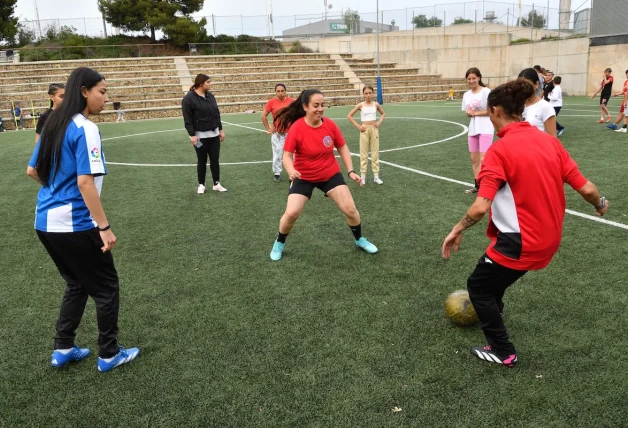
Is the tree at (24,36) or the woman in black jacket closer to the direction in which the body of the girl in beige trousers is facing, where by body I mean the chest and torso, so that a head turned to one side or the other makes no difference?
the woman in black jacket

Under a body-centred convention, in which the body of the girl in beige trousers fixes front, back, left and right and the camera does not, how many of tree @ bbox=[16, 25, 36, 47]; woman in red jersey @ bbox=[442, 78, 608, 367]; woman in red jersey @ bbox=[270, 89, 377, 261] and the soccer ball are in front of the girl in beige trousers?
3

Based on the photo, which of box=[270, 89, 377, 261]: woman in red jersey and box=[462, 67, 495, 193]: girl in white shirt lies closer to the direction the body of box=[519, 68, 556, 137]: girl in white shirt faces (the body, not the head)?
the woman in red jersey

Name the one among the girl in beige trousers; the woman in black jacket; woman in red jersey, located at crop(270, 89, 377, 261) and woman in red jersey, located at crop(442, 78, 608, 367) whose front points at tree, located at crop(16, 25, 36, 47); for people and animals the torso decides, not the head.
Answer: woman in red jersey, located at crop(442, 78, 608, 367)

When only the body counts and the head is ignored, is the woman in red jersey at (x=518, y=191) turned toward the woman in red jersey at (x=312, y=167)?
yes

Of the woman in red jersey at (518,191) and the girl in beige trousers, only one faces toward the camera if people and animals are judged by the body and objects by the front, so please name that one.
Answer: the girl in beige trousers

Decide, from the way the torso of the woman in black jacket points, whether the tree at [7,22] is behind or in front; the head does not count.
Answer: behind

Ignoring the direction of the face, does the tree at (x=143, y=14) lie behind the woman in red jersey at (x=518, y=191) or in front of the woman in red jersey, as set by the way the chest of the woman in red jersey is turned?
in front

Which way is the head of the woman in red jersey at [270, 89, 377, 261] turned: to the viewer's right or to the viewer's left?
to the viewer's right

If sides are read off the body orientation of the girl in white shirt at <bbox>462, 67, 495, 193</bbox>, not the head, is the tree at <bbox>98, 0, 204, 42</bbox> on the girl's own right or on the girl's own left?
on the girl's own right

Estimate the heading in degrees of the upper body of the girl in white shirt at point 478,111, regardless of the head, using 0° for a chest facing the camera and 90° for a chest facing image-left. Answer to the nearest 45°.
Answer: approximately 45°

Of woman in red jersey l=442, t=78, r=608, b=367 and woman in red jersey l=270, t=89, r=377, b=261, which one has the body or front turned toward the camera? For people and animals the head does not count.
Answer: woman in red jersey l=270, t=89, r=377, b=261

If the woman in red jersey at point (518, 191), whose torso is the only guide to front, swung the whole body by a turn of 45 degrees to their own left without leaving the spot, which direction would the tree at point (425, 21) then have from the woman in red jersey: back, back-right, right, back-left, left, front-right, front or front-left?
right

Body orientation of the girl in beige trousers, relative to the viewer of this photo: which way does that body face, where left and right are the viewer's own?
facing the viewer

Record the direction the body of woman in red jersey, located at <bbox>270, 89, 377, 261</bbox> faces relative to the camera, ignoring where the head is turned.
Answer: toward the camera
